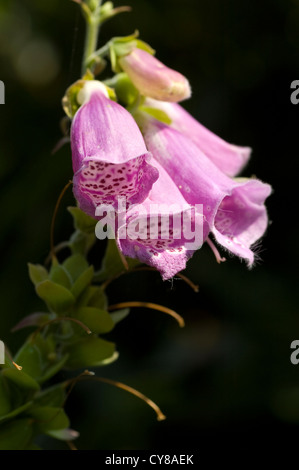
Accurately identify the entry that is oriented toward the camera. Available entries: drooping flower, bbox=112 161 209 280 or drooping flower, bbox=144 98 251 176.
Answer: drooping flower, bbox=112 161 209 280

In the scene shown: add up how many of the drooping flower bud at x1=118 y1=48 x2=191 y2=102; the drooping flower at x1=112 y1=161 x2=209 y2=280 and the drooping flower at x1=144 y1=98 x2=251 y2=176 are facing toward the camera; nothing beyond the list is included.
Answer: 1

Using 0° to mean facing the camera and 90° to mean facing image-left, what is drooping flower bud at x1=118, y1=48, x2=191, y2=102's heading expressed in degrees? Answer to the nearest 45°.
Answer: approximately 270°

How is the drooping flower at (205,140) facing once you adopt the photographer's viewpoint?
facing to the right of the viewer

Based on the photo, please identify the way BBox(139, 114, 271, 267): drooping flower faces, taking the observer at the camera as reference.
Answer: facing the viewer and to the right of the viewer

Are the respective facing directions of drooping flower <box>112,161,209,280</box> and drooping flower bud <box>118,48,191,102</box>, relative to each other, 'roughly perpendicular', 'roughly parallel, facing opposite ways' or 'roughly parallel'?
roughly perpendicular

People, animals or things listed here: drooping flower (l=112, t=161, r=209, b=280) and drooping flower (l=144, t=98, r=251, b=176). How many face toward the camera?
1

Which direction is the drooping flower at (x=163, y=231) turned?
toward the camera

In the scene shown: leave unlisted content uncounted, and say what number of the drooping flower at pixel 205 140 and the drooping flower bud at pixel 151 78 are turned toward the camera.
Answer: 0
